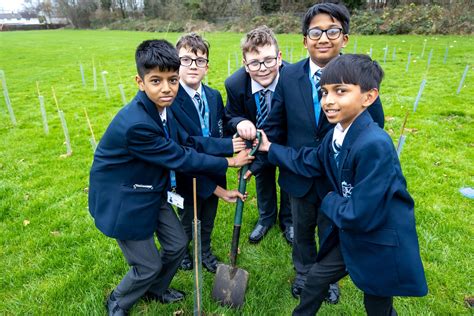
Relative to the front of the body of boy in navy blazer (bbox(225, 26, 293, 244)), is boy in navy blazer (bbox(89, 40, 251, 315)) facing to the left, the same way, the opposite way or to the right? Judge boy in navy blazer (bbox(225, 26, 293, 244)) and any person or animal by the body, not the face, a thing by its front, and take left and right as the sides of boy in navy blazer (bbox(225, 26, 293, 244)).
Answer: to the left

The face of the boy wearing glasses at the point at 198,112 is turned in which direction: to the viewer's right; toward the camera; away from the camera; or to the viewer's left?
toward the camera

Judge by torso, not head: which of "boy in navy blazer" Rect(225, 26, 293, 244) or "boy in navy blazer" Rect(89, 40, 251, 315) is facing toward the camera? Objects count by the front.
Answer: "boy in navy blazer" Rect(225, 26, 293, 244)

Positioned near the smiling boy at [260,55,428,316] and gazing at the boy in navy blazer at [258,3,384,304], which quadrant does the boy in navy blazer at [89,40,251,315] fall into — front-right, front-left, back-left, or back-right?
front-left

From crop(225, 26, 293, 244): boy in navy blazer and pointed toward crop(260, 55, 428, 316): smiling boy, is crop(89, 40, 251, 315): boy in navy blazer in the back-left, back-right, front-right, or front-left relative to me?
front-right

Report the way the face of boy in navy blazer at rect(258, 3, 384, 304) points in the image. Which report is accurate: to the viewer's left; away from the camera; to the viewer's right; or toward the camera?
toward the camera

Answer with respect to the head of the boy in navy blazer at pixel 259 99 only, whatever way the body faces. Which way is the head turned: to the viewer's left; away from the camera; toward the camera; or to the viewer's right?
toward the camera

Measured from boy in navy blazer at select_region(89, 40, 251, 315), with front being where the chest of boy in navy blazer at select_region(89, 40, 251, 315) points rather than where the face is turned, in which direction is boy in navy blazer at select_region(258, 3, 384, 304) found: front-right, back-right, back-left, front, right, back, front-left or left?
front

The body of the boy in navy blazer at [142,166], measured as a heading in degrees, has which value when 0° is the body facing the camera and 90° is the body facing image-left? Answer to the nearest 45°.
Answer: approximately 270°

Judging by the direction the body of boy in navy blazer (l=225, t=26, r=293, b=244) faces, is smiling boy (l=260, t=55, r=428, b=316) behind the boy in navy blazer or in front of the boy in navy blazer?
in front

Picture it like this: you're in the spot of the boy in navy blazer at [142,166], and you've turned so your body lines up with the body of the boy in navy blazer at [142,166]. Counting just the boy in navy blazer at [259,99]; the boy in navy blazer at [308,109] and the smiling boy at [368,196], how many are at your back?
0

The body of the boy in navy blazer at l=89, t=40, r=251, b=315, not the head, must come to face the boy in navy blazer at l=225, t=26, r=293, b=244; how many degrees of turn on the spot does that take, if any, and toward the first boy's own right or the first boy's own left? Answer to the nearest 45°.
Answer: approximately 45° to the first boy's own left

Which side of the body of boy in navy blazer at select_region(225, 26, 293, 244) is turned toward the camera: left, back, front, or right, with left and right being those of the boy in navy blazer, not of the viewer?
front

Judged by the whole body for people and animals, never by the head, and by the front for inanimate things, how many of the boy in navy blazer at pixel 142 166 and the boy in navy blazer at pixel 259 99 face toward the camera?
1

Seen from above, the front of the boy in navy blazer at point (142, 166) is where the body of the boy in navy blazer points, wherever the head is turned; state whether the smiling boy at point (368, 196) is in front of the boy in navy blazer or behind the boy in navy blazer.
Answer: in front

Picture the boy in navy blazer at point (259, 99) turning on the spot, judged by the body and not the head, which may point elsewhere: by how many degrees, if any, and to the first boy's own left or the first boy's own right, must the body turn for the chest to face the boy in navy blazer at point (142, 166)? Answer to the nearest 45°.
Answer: approximately 45° to the first boy's own right
